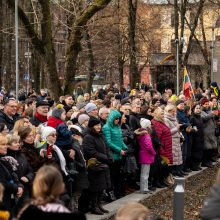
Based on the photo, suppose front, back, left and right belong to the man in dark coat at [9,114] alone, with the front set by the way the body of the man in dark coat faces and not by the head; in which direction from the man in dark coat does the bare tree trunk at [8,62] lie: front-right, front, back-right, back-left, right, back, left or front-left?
back-left

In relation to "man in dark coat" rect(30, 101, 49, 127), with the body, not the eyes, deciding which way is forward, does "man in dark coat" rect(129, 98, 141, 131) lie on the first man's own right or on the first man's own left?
on the first man's own left

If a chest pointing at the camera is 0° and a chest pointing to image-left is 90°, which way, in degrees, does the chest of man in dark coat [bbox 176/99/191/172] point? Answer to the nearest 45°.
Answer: approximately 315°

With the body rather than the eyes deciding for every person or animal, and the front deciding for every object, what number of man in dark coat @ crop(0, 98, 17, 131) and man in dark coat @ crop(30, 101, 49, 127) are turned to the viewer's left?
0

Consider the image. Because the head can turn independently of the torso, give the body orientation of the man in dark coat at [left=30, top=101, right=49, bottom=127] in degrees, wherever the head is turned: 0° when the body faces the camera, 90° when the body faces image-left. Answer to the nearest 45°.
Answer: approximately 315°

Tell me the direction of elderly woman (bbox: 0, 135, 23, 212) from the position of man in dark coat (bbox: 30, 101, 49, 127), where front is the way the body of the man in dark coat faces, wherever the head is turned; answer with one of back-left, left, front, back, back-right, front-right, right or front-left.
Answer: front-right

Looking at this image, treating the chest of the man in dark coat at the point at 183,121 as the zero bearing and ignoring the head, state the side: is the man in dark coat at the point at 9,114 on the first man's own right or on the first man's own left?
on the first man's own right
